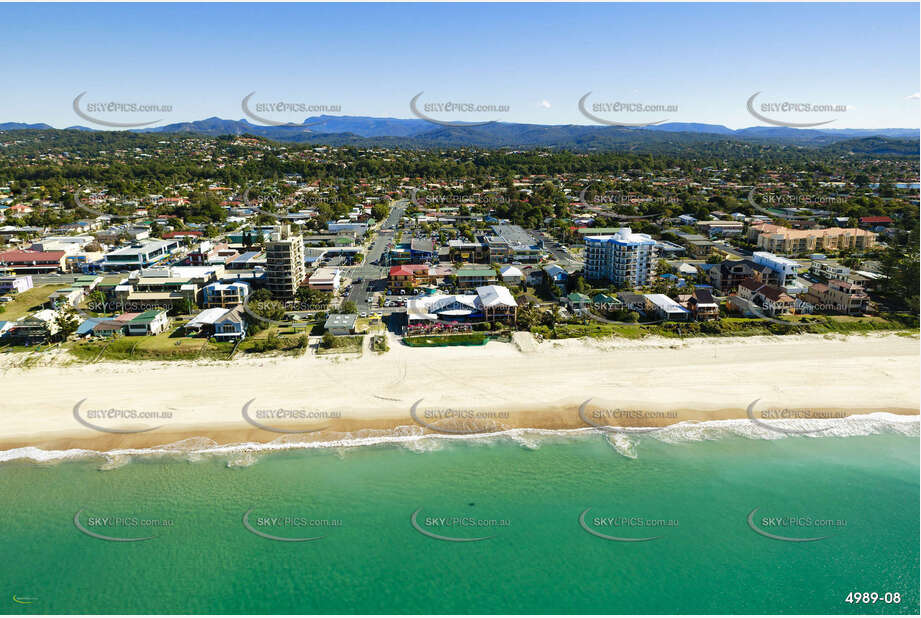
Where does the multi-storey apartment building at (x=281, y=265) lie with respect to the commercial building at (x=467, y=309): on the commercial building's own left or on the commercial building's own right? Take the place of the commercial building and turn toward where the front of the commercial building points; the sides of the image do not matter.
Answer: on the commercial building's own right

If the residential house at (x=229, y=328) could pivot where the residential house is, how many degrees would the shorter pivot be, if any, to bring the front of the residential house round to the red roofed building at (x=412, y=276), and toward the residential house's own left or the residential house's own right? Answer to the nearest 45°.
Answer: approximately 135° to the residential house's own left

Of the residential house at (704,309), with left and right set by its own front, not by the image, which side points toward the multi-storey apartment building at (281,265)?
right

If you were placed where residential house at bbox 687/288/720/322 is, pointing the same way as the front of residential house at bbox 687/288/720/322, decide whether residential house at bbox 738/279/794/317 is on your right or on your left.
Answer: on your left

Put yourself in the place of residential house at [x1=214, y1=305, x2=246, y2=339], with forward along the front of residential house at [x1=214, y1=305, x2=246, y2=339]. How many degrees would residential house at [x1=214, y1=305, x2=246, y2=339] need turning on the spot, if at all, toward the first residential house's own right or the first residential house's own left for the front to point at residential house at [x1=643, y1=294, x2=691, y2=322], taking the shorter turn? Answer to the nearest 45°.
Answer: approximately 90° to the first residential house's own left

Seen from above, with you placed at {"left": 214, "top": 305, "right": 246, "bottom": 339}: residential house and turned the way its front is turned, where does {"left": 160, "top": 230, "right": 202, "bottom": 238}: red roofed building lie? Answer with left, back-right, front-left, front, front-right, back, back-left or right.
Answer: back

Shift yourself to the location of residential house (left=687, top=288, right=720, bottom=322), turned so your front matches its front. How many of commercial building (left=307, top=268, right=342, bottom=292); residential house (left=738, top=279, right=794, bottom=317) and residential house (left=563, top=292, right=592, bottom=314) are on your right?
2

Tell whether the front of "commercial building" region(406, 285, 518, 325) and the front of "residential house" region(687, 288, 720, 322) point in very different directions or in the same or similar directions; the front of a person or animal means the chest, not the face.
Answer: same or similar directions

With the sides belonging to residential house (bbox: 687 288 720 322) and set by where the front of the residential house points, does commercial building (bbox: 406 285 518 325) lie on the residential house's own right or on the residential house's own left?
on the residential house's own right

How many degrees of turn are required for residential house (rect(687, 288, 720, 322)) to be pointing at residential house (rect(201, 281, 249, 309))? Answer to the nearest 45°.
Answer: approximately 90° to its right

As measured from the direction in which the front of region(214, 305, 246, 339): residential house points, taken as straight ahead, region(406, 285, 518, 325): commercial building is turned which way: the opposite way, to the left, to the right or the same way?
the same way

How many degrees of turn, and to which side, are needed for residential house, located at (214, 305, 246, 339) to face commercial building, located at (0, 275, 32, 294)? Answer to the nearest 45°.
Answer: approximately 135° to its right

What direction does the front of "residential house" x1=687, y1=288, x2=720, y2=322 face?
toward the camera

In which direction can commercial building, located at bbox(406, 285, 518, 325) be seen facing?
toward the camera

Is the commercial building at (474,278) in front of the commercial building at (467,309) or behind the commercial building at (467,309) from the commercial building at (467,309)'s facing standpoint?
behind
